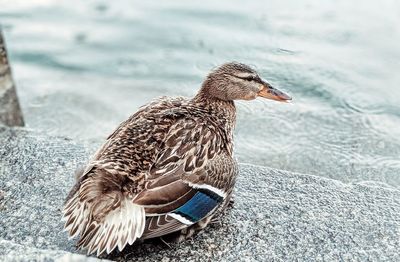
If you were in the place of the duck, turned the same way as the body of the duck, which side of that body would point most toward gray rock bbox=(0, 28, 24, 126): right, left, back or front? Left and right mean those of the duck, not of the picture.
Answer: left

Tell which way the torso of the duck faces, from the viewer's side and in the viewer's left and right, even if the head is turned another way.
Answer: facing away from the viewer and to the right of the viewer
